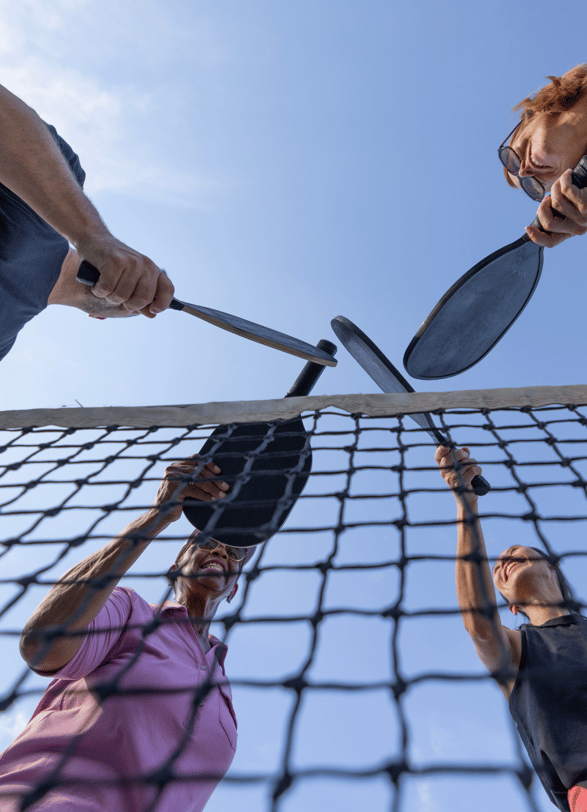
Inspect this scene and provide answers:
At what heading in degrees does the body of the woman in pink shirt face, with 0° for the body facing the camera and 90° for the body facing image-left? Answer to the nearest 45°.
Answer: approximately 315°

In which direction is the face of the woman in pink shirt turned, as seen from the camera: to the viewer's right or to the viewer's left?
to the viewer's right
